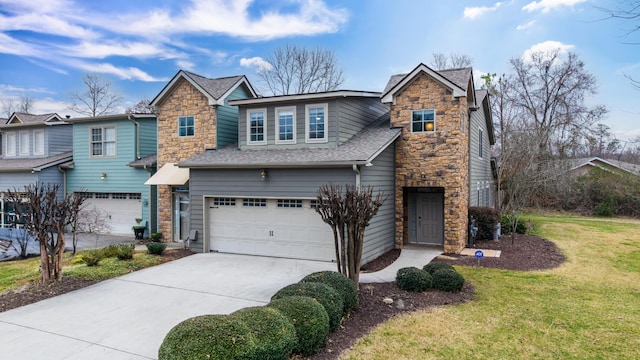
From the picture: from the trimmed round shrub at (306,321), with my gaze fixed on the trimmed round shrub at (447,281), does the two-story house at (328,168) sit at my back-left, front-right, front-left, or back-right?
front-left

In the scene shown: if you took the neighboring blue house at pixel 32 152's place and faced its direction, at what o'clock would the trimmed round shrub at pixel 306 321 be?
The trimmed round shrub is roughly at 10 o'clock from the neighboring blue house.

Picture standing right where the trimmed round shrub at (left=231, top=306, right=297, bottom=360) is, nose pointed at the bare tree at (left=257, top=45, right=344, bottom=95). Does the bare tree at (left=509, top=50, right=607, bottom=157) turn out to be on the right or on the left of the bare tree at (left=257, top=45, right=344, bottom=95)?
right

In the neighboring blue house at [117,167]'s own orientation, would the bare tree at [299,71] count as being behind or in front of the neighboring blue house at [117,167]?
behind

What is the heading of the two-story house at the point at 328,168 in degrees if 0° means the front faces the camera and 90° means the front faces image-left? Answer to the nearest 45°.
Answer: approximately 45°

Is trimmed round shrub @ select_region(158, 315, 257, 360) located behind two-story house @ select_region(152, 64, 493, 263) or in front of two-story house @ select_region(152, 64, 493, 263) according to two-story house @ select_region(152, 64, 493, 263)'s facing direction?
in front

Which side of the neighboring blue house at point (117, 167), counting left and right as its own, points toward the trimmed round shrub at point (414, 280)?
left

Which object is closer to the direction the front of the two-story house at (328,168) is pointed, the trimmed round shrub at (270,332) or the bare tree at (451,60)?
the trimmed round shrub

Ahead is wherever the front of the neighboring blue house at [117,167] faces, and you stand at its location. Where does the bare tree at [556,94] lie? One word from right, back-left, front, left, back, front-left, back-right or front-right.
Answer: back-left

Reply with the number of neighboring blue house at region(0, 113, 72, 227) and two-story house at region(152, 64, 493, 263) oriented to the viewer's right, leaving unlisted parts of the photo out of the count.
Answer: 0

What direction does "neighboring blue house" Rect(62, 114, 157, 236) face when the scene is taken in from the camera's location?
facing the viewer and to the left of the viewer

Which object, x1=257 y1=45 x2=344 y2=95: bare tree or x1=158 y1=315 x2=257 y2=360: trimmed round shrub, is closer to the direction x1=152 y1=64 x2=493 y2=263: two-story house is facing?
the trimmed round shrub

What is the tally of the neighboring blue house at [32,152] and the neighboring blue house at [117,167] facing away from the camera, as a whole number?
0

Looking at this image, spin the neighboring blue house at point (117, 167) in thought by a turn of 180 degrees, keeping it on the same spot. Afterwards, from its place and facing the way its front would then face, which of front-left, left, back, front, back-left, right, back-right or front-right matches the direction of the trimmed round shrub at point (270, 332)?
back-right

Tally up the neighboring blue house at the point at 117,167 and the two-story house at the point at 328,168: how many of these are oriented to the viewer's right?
0

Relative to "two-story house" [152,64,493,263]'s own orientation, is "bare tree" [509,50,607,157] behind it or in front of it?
behind
